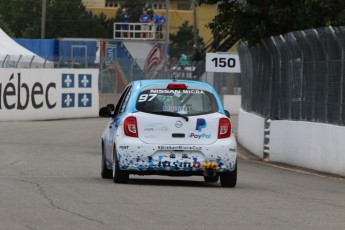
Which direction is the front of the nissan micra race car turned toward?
away from the camera

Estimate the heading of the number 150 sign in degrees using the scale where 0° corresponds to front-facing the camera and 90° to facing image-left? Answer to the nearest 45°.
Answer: approximately 0°

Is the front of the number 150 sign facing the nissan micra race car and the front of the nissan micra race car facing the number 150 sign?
yes

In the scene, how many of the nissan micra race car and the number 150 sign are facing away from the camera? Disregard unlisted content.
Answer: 1

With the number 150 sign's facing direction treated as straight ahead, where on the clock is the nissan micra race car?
The nissan micra race car is roughly at 12 o'clock from the number 150 sign.

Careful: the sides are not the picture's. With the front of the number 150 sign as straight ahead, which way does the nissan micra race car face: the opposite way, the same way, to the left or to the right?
the opposite way
